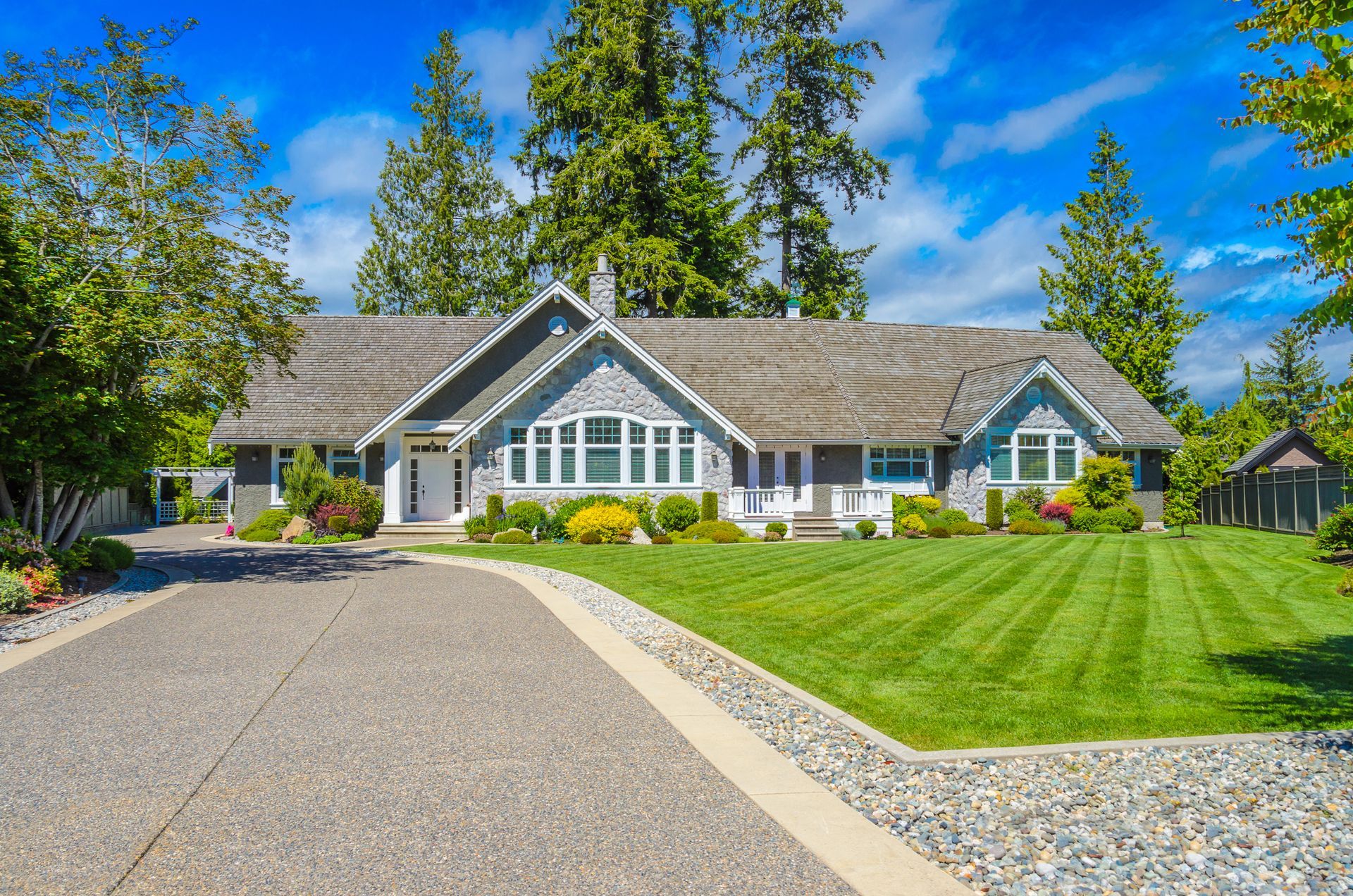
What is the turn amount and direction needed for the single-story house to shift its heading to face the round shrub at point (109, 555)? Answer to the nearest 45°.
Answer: approximately 45° to its right

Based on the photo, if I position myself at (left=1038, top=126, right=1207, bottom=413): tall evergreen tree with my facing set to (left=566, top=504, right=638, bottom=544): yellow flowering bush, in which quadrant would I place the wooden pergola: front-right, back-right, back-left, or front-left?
front-right

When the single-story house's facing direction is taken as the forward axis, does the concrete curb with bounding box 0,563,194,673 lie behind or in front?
in front

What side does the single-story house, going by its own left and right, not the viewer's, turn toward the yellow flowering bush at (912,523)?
left

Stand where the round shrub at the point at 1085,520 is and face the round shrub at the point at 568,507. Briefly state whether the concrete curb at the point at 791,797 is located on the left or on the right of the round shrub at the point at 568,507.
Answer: left

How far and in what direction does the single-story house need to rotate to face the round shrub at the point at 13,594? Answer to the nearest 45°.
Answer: approximately 45° to its right

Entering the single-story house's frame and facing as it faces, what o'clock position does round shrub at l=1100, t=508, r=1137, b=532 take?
The round shrub is roughly at 9 o'clock from the single-story house.

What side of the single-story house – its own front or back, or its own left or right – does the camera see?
front

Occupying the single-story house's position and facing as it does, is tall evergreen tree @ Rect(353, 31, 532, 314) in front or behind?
behind

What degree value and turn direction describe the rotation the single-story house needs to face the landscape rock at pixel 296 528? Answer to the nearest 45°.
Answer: approximately 90° to its right

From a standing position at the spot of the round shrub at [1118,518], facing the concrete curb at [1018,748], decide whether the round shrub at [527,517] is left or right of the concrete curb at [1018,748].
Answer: right

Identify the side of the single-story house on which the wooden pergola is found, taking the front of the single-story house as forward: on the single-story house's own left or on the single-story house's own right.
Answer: on the single-story house's own right

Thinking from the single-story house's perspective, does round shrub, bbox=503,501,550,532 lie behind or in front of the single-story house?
in front

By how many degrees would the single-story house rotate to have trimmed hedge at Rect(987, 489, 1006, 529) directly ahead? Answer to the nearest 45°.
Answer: approximately 90° to its left

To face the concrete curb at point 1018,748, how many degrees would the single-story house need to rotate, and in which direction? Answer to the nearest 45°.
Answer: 0° — it already faces it

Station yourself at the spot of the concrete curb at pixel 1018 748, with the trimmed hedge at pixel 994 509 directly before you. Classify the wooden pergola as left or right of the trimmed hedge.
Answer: left
